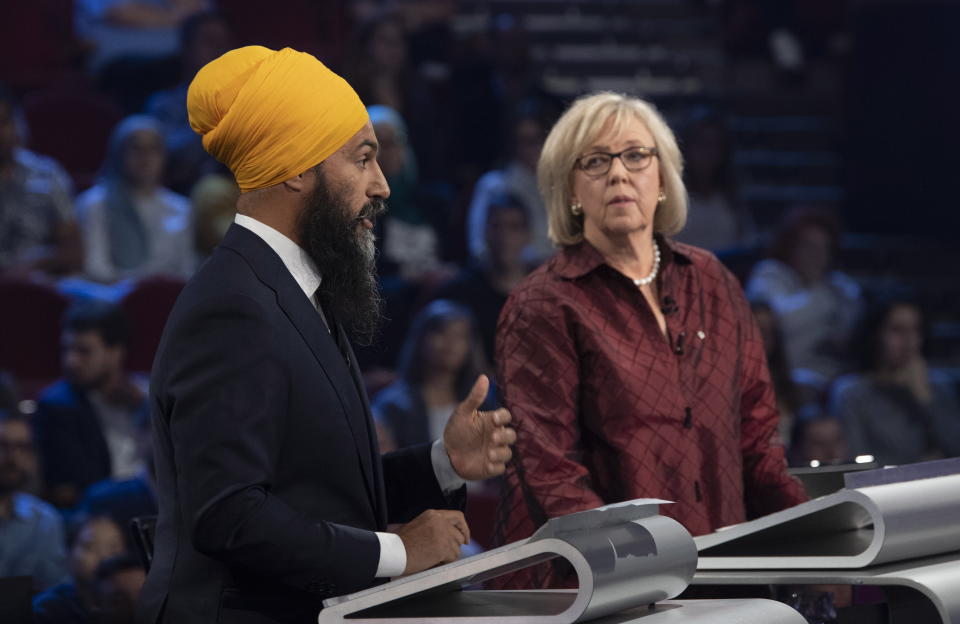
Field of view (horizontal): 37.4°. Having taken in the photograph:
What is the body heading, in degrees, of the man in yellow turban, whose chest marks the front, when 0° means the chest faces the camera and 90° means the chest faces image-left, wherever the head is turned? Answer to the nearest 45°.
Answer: approximately 270°

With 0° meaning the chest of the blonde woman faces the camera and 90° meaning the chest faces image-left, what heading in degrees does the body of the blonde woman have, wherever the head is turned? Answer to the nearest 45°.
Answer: approximately 315°

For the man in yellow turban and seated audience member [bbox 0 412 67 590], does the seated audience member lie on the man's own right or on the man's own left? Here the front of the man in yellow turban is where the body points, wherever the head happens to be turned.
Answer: on the man's own left

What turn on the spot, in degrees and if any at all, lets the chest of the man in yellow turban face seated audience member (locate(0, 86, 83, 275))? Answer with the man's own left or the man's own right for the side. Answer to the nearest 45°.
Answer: approximately 90° to the man's own left

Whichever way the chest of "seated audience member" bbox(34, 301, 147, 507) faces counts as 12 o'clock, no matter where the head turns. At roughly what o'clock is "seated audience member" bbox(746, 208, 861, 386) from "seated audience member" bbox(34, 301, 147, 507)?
"seated audience member" bbox(746, 208, 861, 386) is roughly at 10 o'clock from "seated audience member" bbox(34, 301, 147, 507).

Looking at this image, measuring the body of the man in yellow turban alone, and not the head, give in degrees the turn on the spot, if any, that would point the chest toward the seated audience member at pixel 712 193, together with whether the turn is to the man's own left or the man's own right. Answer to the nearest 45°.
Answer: approximately 90° to the man's own left

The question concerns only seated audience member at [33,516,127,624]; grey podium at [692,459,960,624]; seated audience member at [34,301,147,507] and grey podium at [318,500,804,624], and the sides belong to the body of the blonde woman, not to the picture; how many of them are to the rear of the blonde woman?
2

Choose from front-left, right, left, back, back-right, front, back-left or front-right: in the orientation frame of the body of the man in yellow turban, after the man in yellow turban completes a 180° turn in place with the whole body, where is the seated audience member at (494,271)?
right

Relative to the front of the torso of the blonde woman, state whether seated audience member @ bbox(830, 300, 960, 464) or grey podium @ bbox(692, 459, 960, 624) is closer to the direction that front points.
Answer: the grey podium

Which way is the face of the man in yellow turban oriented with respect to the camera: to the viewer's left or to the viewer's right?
to the viewer's right

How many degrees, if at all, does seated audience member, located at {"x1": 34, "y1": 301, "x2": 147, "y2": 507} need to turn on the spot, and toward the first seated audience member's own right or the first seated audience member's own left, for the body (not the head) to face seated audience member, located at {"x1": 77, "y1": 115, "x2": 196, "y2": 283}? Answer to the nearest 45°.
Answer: approximately 135° to the first seated audience member's own left
